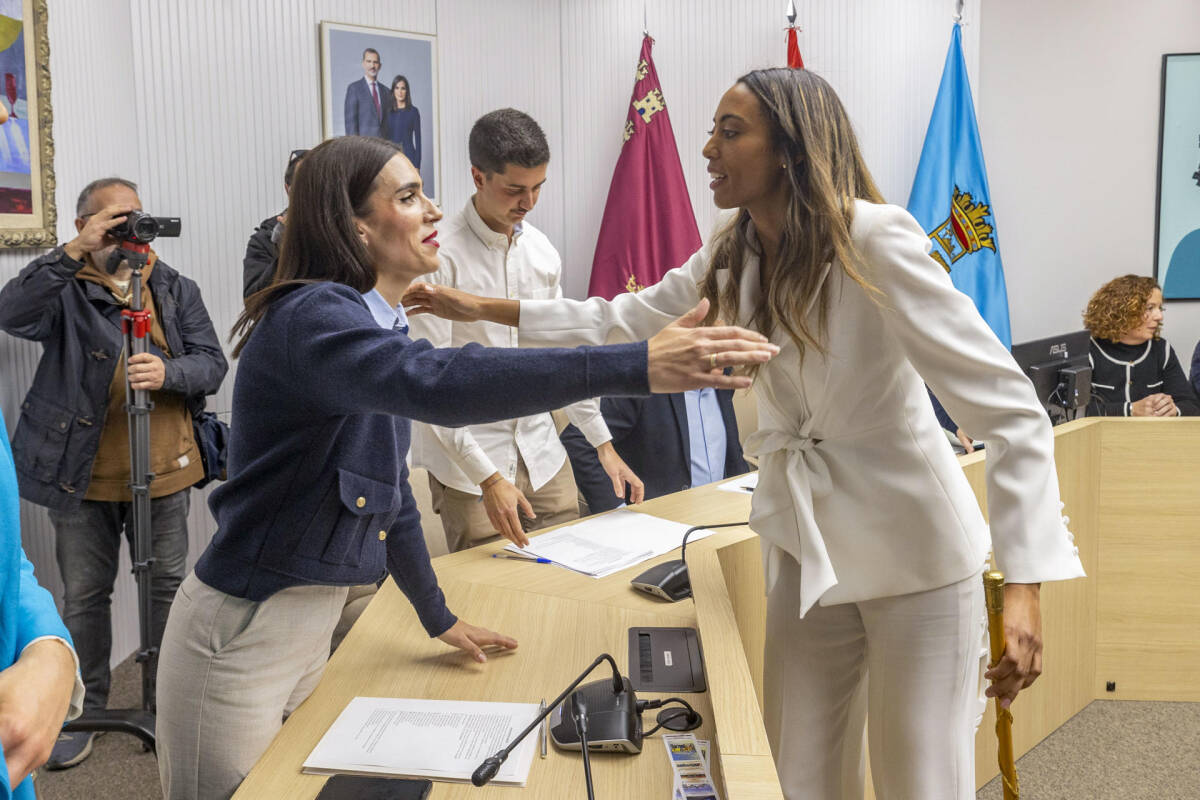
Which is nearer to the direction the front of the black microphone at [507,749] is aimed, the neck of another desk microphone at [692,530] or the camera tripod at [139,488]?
the camera tripod

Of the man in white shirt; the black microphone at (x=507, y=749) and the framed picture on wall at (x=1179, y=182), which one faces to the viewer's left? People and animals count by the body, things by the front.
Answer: the black microphone

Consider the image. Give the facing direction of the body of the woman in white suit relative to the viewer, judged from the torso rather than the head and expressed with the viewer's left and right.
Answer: facing the viewer and to the left of the viewer

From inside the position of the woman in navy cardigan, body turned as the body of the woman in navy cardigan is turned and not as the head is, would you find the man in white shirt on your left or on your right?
on your left

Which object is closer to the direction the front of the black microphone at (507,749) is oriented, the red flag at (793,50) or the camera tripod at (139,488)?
the camera tripod

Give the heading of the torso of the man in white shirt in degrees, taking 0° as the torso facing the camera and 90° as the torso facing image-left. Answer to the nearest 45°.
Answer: approximately 315°

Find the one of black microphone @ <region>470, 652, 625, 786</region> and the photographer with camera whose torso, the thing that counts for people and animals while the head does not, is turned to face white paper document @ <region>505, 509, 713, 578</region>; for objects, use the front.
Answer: the photographer with camera

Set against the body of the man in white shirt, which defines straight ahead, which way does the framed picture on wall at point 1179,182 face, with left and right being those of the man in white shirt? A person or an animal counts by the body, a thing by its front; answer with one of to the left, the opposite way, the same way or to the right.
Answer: to the right

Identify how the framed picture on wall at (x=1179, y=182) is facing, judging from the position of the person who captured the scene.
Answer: facing the viewer

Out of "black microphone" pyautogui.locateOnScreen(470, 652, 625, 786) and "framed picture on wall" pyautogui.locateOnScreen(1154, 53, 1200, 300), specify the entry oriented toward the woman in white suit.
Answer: the framed picture on wall

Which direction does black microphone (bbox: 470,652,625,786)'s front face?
to the viewer's left
